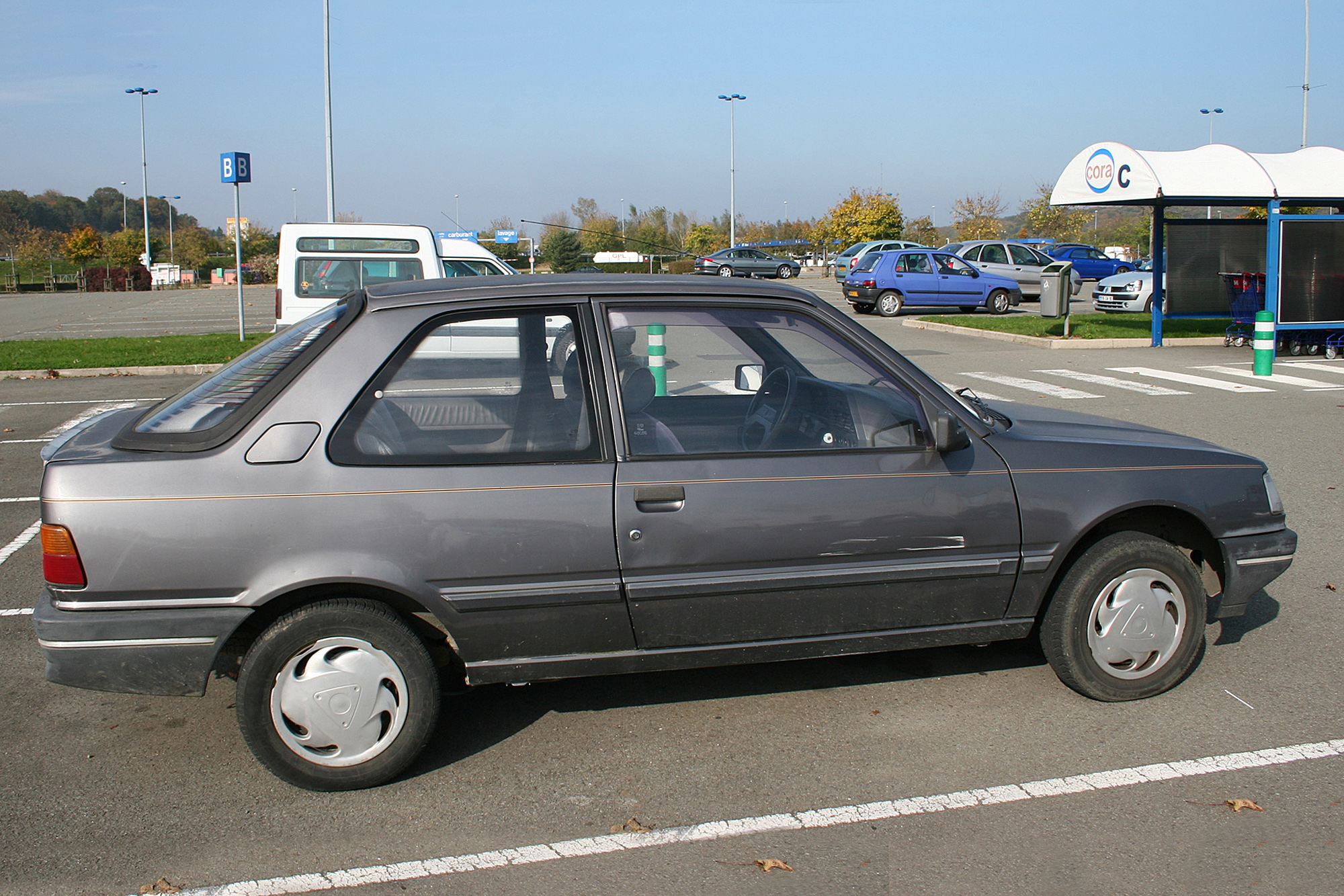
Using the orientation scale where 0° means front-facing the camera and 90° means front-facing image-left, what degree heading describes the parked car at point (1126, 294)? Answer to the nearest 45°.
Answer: approximately 45°

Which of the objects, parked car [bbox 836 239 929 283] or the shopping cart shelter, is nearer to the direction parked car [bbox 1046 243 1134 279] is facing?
the shopping cart shelter

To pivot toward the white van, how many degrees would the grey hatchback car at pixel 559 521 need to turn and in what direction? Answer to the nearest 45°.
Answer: approximately 90° to its left

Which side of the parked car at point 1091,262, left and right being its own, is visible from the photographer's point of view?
right

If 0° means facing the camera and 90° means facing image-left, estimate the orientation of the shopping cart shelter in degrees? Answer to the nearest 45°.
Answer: approximately 45°

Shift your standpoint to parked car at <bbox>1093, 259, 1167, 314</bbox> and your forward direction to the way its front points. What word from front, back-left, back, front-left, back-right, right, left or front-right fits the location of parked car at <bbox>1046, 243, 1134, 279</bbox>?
back-right

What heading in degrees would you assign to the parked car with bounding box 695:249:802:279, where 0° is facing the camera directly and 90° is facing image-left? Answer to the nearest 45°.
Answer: approximately 270°

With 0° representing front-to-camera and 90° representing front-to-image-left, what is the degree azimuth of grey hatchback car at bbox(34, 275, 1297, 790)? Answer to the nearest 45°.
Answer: approximately 270°

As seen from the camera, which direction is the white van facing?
to the viewer's right
